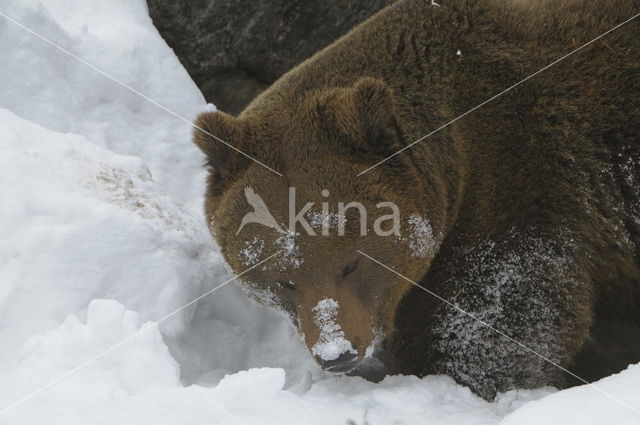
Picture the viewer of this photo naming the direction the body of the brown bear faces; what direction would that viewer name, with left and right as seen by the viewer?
facing the viewer and to the left of the viewer
